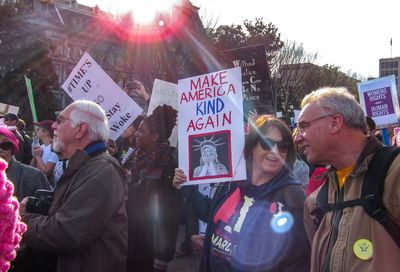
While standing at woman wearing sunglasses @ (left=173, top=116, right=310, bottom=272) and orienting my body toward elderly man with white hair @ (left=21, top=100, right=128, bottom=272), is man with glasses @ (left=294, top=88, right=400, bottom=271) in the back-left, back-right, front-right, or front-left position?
back-left

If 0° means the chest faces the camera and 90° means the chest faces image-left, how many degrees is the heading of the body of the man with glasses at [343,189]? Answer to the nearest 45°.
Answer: approximately 45°

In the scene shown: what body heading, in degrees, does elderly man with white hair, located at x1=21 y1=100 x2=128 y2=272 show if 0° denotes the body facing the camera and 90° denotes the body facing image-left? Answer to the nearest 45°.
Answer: approximately 90°

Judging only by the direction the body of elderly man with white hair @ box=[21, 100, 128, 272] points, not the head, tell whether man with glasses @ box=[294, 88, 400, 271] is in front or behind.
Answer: behind

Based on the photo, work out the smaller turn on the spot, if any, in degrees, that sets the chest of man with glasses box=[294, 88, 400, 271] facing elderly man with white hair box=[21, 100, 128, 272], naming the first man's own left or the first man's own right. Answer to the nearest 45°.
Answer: approximately 45° to the first man's own right

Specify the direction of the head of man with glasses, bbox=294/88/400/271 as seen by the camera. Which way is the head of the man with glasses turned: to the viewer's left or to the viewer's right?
to the viewer's left
